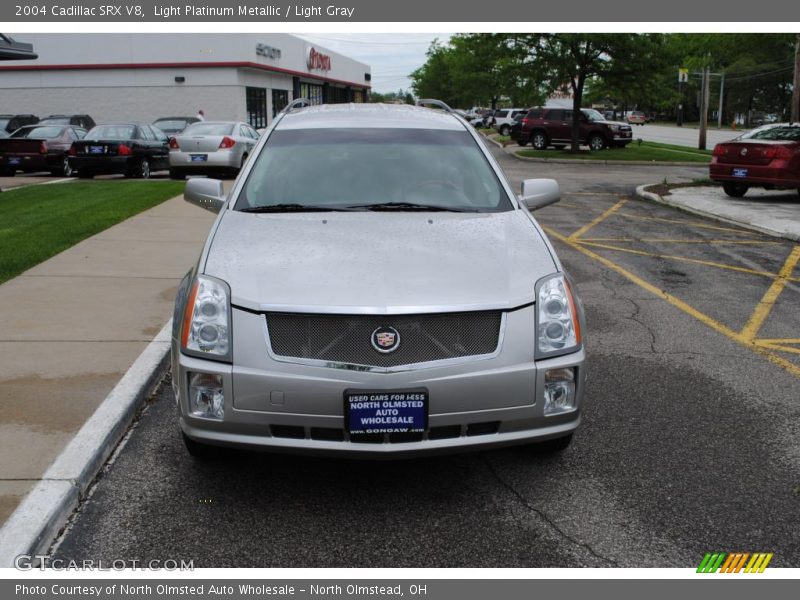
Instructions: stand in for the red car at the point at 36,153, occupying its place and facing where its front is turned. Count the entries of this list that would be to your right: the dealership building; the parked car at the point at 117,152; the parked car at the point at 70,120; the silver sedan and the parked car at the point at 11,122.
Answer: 2

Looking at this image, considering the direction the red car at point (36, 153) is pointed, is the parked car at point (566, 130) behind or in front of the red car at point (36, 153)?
in front

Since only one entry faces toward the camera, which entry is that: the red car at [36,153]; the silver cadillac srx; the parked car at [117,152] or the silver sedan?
the silver cadillac srx

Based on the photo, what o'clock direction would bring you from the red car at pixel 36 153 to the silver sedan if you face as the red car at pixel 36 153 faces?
The silver sedan is roughly at 3 o'clock from the red car.

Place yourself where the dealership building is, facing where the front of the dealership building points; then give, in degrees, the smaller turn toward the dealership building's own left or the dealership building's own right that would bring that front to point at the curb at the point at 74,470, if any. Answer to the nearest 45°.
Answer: approximately 45° to the dealership building's own right

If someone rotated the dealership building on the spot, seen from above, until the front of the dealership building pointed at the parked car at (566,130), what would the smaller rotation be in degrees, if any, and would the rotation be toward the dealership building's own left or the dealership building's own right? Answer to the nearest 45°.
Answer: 0° — it already faces it

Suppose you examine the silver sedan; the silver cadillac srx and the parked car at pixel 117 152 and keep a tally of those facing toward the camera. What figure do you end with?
1

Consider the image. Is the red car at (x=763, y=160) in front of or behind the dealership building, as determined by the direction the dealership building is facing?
in front

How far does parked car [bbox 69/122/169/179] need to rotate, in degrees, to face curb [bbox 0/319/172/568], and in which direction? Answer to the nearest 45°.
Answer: approximately 135° to its right

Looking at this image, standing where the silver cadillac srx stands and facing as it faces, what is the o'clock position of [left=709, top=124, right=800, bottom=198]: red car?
The red car is roughly at 7 o'clock from the silver cadillac srx.

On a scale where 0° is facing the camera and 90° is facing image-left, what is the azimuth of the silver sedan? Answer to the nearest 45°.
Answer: approximately 225°

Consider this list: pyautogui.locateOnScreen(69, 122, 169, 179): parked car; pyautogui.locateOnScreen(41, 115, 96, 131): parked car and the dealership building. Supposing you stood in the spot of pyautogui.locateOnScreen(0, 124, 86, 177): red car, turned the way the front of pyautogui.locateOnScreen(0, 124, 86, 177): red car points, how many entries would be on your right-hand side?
1

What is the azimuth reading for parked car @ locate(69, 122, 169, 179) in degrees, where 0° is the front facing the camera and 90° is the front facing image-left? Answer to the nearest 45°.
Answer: approximately 225°

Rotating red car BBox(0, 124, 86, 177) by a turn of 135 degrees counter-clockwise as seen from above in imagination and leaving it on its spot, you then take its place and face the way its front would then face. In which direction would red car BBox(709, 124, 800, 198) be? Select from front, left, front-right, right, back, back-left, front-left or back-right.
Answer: back-left

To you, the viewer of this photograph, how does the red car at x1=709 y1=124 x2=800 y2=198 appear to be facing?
facing away from the viewer and to the right of the viewer

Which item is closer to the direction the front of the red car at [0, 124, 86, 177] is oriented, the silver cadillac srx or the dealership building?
the dealership building

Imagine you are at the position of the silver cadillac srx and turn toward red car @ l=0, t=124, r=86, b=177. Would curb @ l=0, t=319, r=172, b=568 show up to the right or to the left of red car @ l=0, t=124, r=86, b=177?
left

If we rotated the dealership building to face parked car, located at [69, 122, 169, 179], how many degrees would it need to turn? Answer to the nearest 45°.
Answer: approximately 45° to its right
